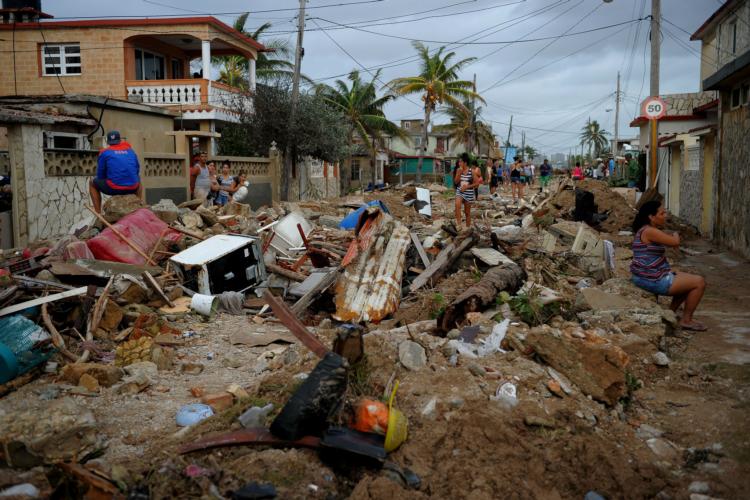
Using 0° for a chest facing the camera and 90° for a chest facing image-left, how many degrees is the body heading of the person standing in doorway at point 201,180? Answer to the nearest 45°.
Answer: approximately 315°

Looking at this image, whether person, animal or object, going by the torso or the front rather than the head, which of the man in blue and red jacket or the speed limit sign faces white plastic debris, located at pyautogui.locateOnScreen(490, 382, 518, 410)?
the speed limit sign

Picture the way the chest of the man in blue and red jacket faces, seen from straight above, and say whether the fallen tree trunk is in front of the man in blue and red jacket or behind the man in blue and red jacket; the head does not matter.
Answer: behind

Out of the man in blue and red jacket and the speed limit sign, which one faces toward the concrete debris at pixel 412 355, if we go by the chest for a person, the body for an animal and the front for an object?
the speed limit sign

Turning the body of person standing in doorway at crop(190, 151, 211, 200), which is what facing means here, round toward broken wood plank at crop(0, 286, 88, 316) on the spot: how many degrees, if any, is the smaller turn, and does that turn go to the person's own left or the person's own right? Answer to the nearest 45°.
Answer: approximately 45° to the person's own right

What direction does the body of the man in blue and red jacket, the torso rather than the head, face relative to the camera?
away from the camera

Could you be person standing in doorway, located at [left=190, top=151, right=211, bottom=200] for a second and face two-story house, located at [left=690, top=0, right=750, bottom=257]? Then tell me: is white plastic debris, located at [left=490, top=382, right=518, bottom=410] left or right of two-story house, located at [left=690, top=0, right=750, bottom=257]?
right
